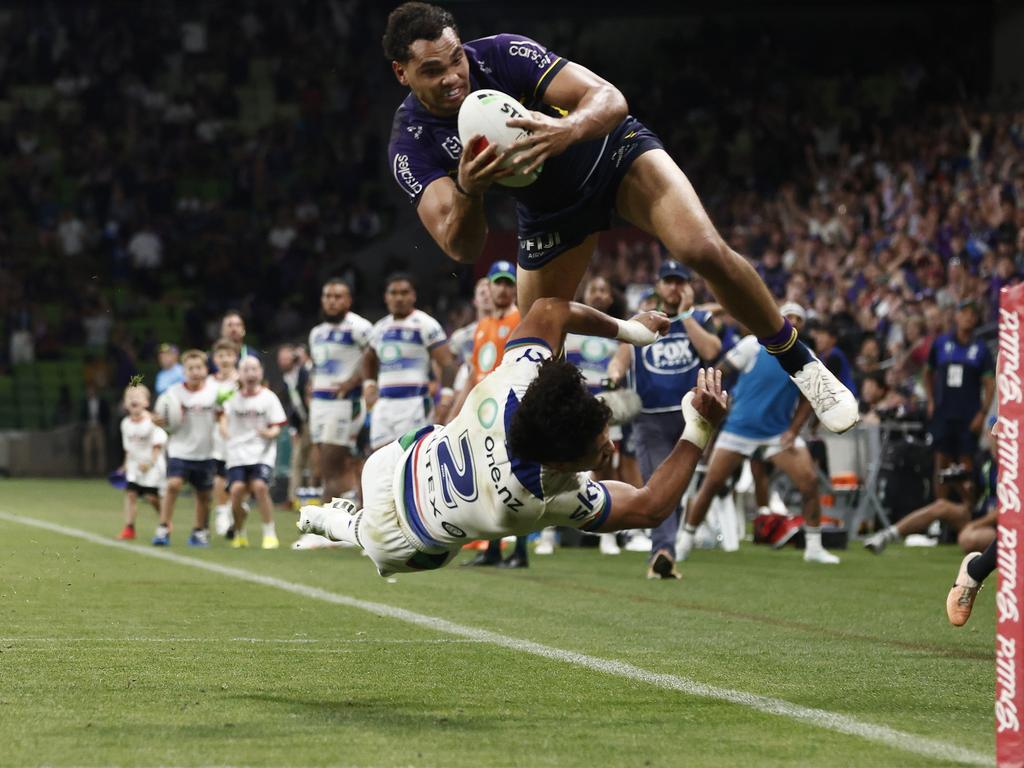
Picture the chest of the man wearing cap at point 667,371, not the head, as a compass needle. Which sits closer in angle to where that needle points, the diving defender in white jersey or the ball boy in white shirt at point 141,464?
the diving defender in white jersey

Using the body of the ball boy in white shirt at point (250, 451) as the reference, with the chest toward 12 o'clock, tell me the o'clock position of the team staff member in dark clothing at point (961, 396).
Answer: The team staff member in dark clothing is roughly at 9 o'clock from the ball boy in white shirt.

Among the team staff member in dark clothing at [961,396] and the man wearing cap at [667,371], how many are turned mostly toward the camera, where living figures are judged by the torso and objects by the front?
2

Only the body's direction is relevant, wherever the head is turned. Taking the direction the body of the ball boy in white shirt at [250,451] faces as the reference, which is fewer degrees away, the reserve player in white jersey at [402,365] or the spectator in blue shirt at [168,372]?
the reserve player in white jersey

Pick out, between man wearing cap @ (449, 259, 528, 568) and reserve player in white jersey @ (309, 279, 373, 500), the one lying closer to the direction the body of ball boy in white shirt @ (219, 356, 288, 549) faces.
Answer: the man wearing cap

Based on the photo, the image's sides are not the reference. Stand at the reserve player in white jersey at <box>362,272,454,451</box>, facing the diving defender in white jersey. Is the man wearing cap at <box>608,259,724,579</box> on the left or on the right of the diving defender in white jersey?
left

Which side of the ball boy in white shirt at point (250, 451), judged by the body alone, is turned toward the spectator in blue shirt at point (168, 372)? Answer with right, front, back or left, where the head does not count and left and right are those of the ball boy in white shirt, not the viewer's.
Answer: back
